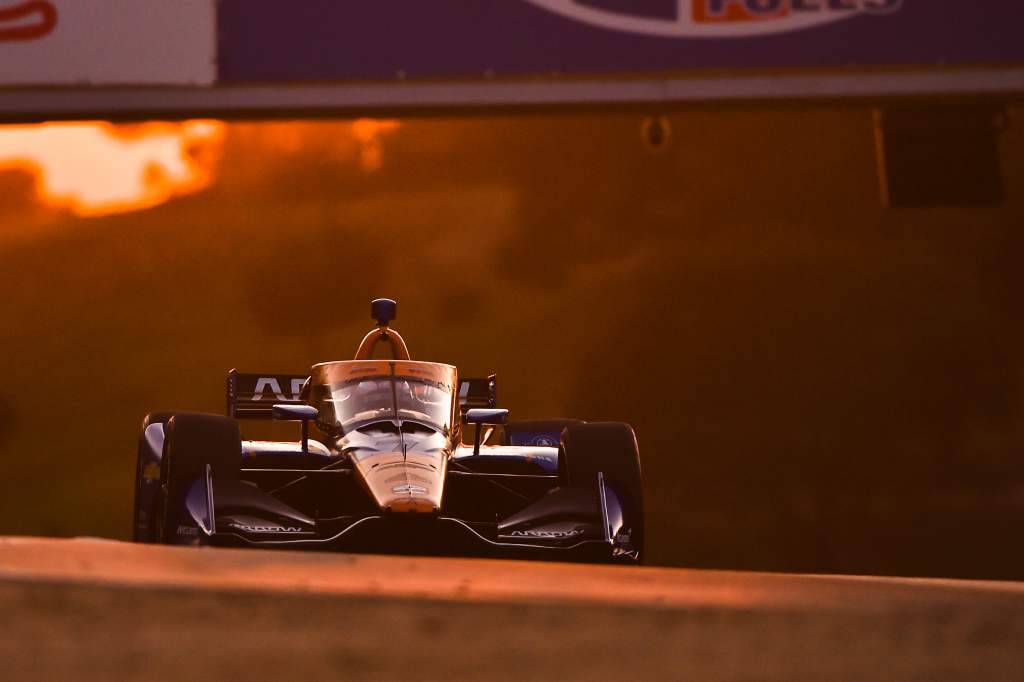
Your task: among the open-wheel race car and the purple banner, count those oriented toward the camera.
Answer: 2

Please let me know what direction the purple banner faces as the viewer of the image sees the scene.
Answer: facing the viewer

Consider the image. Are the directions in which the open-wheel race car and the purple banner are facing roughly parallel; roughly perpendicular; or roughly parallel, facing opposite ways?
roughly parallel

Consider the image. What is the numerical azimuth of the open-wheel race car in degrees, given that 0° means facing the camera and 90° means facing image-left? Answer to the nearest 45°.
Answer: approximately 0°

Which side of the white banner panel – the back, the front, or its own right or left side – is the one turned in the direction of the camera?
front

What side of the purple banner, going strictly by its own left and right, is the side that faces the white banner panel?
right
